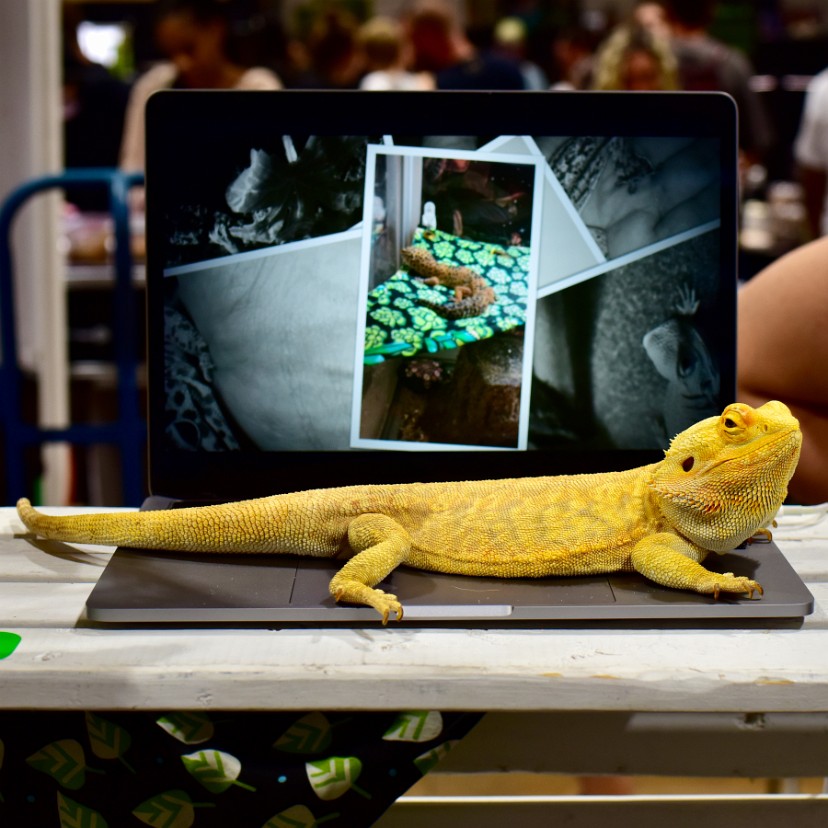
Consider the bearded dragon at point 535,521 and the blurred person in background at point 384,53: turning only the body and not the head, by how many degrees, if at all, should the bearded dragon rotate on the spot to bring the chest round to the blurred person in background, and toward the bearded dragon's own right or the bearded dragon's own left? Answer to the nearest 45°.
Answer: approximately 90° to the bearded dragon's own left

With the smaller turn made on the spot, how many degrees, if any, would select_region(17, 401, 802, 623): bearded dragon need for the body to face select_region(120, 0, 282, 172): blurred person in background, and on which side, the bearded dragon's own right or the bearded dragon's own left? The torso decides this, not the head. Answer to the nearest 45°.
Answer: approximately 90° to the bearded dragon's own left

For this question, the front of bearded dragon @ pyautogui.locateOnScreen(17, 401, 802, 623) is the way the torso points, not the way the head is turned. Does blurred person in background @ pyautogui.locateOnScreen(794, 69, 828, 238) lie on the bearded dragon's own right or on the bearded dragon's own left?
on the bearded dragon's own left

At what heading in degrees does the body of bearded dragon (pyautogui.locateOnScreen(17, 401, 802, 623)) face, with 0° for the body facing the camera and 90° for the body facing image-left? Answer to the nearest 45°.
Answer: approximately 270°

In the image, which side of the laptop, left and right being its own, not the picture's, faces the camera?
front

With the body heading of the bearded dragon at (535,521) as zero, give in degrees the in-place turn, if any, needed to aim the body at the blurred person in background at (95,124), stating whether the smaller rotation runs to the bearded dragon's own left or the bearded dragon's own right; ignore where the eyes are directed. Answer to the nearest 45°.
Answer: approximately 90° to the bearded dragon's own left

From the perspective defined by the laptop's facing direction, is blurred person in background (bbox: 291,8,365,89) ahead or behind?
behind

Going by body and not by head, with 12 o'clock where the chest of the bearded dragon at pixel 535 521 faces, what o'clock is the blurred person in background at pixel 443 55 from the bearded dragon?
The blurred person in background is roughly at 9 o'clock from the bearded dragon.

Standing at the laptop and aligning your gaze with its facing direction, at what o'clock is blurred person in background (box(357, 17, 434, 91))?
The blurred person in background is roughly at 6 o'clock from the laptop.

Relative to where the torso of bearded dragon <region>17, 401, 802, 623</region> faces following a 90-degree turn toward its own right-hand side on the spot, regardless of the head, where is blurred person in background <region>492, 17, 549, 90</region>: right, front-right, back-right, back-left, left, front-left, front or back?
back

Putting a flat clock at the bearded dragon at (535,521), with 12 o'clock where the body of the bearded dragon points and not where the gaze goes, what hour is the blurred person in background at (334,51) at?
The blurred person in background is roughly at 9 o'clock from the bearded dragon.

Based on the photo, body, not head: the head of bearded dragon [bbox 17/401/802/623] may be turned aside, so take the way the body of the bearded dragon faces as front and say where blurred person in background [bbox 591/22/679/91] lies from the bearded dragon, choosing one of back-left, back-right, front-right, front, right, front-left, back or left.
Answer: left
